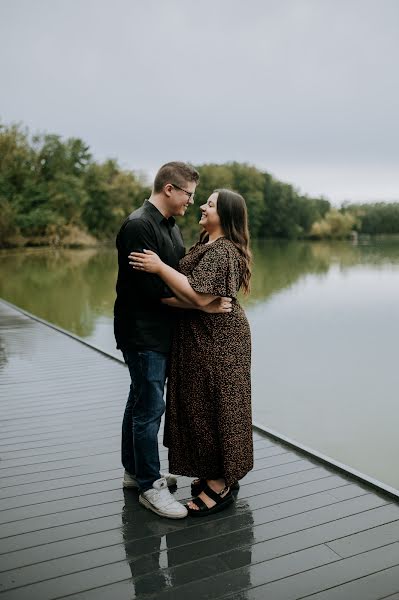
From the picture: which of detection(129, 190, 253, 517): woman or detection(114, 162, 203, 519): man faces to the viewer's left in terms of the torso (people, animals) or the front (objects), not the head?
the woman

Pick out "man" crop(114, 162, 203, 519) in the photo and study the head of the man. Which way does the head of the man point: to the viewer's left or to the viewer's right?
to the viewer's right

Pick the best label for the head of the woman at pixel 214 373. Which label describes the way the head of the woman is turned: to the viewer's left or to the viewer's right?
to the viewer's left

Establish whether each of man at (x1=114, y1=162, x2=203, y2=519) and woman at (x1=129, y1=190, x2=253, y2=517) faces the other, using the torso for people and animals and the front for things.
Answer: yes

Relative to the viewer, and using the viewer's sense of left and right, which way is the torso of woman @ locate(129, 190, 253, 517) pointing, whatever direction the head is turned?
facing to the left of the viewer

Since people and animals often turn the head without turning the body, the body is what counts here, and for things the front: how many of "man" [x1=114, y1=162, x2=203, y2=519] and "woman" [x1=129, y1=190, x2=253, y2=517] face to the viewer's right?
1

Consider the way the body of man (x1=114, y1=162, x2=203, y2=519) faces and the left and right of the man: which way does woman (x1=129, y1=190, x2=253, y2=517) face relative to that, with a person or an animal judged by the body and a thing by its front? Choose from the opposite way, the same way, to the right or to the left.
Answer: the opposite way

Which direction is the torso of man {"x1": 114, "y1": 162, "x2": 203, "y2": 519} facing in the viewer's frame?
to the viewer's right
